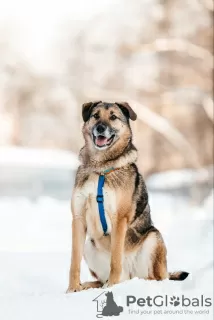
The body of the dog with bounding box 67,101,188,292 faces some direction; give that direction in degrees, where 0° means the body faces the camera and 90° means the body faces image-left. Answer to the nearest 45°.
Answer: approximately 45°
